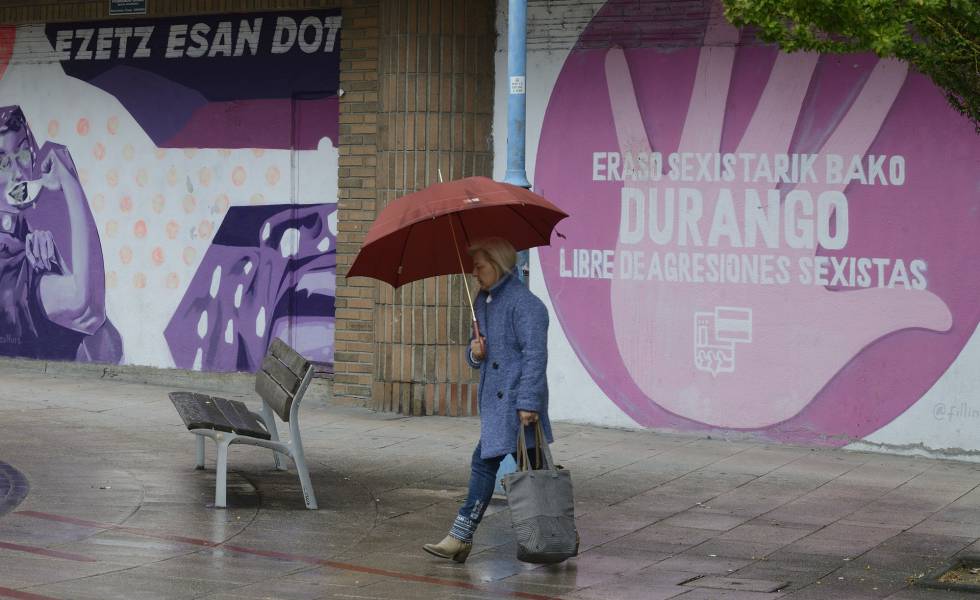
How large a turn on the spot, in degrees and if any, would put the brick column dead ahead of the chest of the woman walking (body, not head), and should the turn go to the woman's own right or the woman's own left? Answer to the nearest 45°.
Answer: approximately 90° to the woman's own right

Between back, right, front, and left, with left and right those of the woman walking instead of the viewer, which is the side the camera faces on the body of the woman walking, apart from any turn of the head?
left

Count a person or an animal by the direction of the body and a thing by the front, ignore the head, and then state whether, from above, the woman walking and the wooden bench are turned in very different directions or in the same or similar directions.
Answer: same or similar directions

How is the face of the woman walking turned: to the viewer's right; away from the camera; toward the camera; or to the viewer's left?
to the viewer's left

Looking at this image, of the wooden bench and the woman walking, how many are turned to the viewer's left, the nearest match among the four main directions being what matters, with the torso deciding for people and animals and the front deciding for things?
2

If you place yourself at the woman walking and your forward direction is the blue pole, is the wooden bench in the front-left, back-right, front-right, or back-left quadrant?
front-left

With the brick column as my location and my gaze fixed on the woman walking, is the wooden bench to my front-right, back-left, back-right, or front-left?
front-right

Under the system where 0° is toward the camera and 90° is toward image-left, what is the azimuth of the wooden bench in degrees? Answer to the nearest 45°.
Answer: approximately 90°

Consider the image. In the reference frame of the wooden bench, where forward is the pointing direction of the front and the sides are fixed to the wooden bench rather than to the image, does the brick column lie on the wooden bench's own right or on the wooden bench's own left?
on the wooden bench's own right

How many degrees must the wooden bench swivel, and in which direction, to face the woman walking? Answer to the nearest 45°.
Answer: approximately 135° to its left

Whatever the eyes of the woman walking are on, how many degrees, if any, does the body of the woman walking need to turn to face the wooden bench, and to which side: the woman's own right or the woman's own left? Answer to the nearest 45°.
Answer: approximately 45° to the woman's own right
